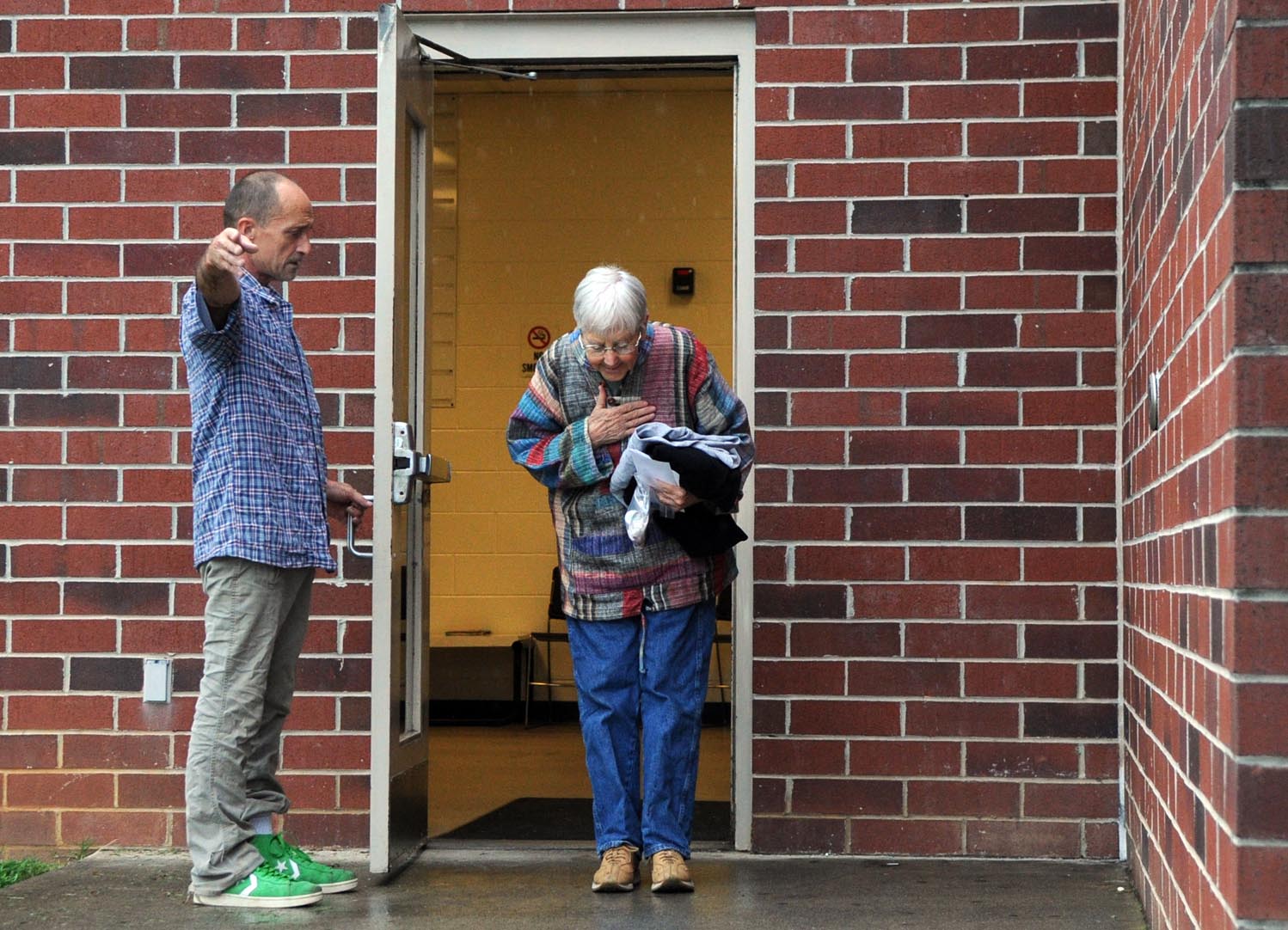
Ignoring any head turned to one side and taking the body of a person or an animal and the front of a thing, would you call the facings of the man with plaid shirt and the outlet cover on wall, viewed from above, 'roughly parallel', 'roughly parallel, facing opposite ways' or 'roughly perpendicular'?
roughly perpendicular

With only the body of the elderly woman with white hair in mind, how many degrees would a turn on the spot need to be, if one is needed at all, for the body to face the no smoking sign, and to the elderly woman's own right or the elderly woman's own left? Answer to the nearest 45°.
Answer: approximately 180°

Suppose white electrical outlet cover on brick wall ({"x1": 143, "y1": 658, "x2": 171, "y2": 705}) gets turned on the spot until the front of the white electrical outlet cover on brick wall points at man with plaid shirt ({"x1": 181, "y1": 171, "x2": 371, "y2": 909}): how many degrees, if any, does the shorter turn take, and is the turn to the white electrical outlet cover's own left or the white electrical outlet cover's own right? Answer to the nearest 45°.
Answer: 0° — it already faces them

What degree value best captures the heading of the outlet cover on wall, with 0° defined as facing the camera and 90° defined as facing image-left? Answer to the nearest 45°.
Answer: approximately 0°

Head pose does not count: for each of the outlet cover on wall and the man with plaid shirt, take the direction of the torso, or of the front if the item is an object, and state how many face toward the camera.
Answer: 1

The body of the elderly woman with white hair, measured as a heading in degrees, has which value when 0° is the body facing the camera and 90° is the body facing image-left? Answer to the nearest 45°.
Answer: approximately 0°

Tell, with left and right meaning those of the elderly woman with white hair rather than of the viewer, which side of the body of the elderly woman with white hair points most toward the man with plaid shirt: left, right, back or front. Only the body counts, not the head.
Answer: right

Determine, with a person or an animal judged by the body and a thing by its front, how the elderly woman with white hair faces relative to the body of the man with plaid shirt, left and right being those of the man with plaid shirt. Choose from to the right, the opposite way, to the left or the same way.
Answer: to the right

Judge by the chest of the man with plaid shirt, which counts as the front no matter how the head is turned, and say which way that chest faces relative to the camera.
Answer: to the viewer's right

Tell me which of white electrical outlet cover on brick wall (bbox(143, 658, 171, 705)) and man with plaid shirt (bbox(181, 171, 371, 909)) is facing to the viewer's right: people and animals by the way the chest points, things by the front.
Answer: the man with plaid shirt
